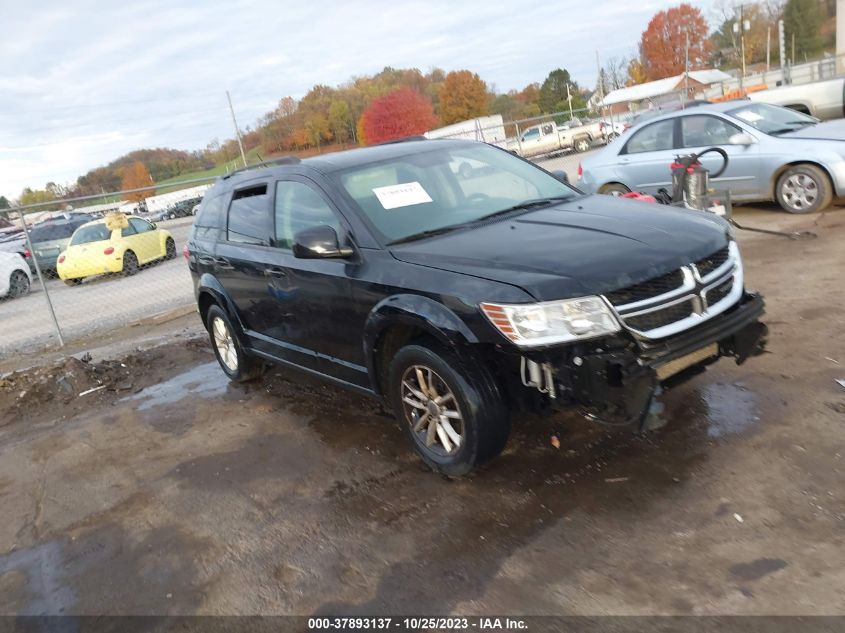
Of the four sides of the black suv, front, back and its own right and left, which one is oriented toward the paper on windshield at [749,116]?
left

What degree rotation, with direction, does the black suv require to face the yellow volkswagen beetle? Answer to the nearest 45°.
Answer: approximately 180°

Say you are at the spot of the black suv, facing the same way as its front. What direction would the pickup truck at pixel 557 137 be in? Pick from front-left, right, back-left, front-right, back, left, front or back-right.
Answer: back-left

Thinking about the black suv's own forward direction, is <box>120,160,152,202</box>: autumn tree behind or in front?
behind

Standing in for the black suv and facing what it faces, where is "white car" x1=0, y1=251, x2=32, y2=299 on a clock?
The white car is roughly at 6 o'clock from the black suv.

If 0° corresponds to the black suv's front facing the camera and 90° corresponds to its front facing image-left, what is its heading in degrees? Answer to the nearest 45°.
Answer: approximately 315°

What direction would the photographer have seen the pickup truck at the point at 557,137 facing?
facing to the left of the viewer
